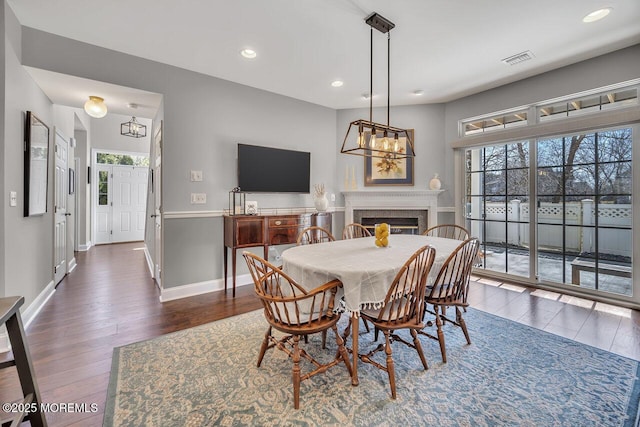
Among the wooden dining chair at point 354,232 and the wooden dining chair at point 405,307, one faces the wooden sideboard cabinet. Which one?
the wooden dining chair at point 405,307

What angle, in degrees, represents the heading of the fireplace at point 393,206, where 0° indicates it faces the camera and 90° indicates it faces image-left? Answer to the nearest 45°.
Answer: approximately 0°

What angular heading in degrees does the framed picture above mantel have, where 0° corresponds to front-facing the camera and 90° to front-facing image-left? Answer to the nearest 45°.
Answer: approximately 0°

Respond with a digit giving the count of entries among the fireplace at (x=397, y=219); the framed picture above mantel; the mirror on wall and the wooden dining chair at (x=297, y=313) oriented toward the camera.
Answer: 2

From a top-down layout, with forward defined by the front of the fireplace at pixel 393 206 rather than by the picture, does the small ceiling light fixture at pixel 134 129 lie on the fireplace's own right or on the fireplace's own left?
on the fireplace's own right

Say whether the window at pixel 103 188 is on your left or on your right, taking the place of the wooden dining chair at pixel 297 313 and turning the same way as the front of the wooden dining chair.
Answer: on your left

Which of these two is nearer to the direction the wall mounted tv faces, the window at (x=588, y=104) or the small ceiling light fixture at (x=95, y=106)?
the window

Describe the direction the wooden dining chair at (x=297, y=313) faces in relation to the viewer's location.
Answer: facing away from the viewer and to the right of the viewer

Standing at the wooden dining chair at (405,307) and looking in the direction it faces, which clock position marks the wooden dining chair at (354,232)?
the wooden dining chair at (354,232) is roughly at 1 o'clock from the wooden dining chair at (405,307).
